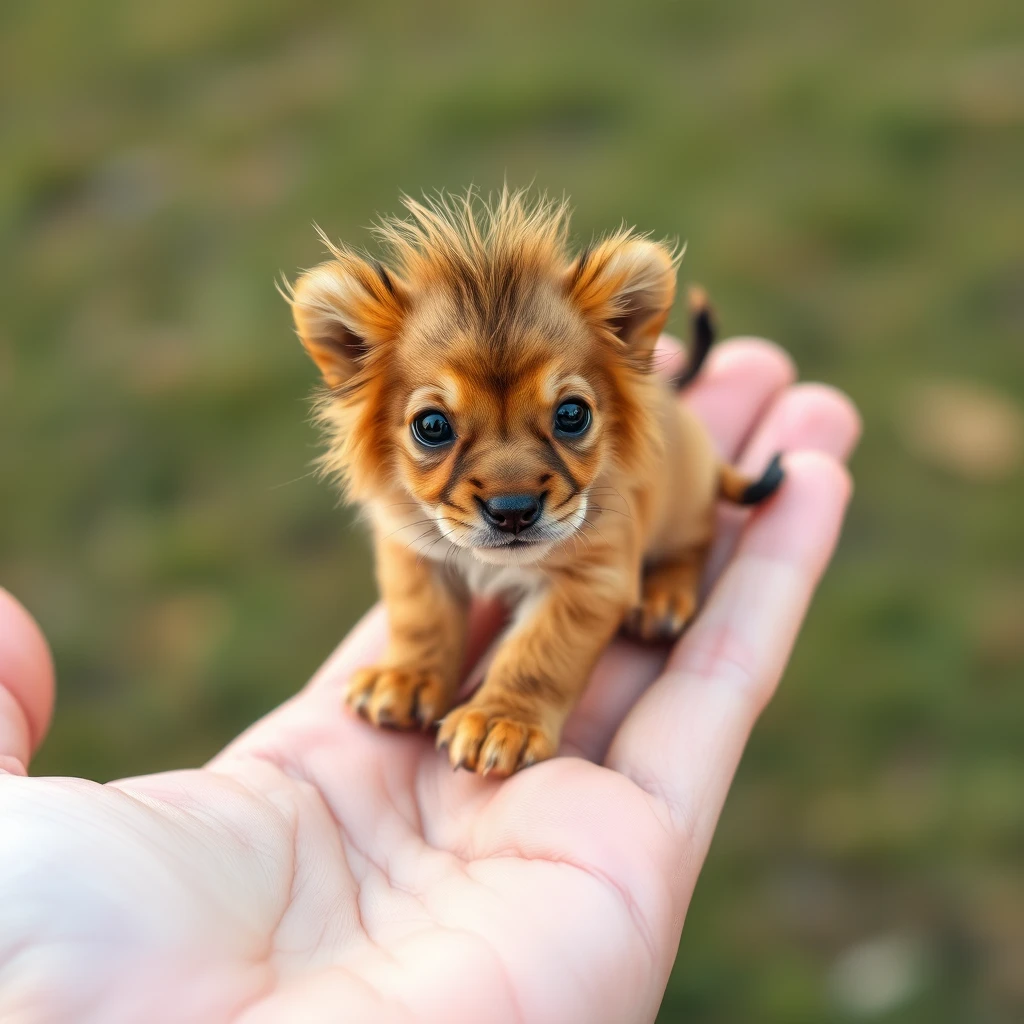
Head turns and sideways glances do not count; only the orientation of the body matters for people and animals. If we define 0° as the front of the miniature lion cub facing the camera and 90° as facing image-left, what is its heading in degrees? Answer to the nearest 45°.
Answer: approximately 45°
